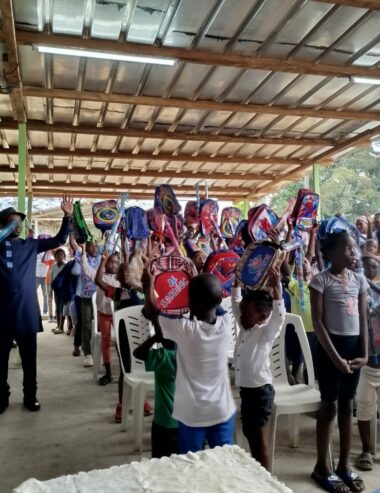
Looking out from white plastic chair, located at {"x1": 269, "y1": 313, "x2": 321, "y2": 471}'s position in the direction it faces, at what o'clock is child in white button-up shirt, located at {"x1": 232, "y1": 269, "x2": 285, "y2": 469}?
The child in white button-up shirt is roughly at 2 o'clock from the white plastic chair.

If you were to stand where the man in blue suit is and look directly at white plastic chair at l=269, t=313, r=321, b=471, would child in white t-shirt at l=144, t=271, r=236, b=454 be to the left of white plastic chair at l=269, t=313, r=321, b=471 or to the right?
right

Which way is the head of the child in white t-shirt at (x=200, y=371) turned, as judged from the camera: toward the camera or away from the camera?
away from the camera

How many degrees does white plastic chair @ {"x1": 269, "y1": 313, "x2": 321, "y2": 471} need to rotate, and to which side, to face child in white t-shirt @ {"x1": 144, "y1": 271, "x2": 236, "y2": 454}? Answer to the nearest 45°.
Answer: approximately 45° to its right

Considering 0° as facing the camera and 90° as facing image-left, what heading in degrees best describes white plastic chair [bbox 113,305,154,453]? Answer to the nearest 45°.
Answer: approximately 315°

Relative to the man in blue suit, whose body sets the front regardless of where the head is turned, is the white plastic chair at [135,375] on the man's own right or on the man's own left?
on the man's own left

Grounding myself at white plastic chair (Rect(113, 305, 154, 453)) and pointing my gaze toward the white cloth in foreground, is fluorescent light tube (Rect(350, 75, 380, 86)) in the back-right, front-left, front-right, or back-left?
back-left
